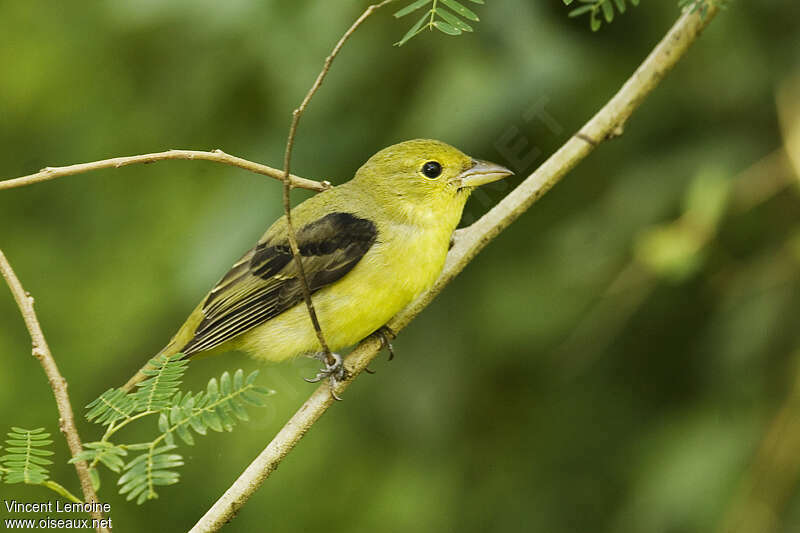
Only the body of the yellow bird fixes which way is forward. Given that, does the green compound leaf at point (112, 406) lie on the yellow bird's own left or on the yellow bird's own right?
on the yellow bird's own right

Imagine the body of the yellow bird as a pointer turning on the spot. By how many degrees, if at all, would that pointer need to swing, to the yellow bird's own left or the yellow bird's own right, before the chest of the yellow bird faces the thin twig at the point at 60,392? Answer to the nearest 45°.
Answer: approximately 135° to the yellow bird's own right

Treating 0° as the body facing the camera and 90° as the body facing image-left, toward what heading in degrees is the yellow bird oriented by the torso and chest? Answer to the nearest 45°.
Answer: approximately 270°

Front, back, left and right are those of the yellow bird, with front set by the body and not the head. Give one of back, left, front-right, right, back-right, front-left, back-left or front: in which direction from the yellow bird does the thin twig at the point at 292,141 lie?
right

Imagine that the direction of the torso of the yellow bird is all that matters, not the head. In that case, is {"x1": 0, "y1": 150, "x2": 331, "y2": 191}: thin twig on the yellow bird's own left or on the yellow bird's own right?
on the yellow bird's own right

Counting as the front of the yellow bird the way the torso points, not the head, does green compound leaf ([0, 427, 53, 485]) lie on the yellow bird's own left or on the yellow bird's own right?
on the yellow bird's own right
